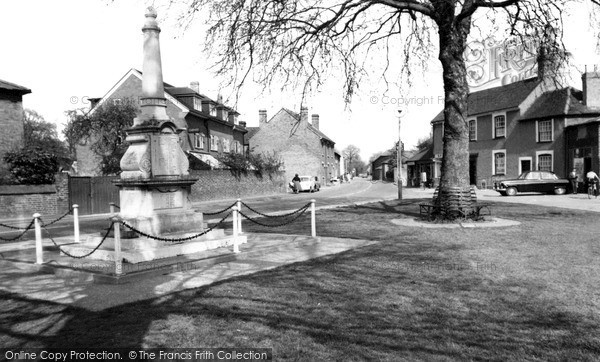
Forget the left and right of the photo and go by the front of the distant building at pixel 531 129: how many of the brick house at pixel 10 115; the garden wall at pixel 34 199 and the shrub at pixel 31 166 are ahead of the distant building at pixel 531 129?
3

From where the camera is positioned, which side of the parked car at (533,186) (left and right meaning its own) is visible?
left

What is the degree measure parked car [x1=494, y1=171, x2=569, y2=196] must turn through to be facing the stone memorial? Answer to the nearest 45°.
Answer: approximately 90° to its left

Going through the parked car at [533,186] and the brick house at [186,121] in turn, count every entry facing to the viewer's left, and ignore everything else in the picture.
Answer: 1

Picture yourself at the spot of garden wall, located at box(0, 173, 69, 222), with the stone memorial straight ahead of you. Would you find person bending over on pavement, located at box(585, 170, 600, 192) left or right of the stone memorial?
left

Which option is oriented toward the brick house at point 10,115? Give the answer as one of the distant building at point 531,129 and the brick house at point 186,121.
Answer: the distant building

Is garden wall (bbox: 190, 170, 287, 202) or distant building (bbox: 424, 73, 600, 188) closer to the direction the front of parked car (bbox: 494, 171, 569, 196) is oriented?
the garden wall

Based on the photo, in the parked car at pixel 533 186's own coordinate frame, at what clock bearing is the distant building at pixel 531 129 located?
The distant building is roughly at 3 o'clock from the parked car.

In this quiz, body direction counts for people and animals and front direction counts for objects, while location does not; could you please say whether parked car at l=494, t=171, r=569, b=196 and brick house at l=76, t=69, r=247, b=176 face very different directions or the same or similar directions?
very different directions
